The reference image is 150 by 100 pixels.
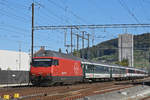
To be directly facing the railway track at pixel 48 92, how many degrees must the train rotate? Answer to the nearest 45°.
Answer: approximately 45° to its left

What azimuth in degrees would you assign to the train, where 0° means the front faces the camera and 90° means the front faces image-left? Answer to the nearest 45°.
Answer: approximately 45°
